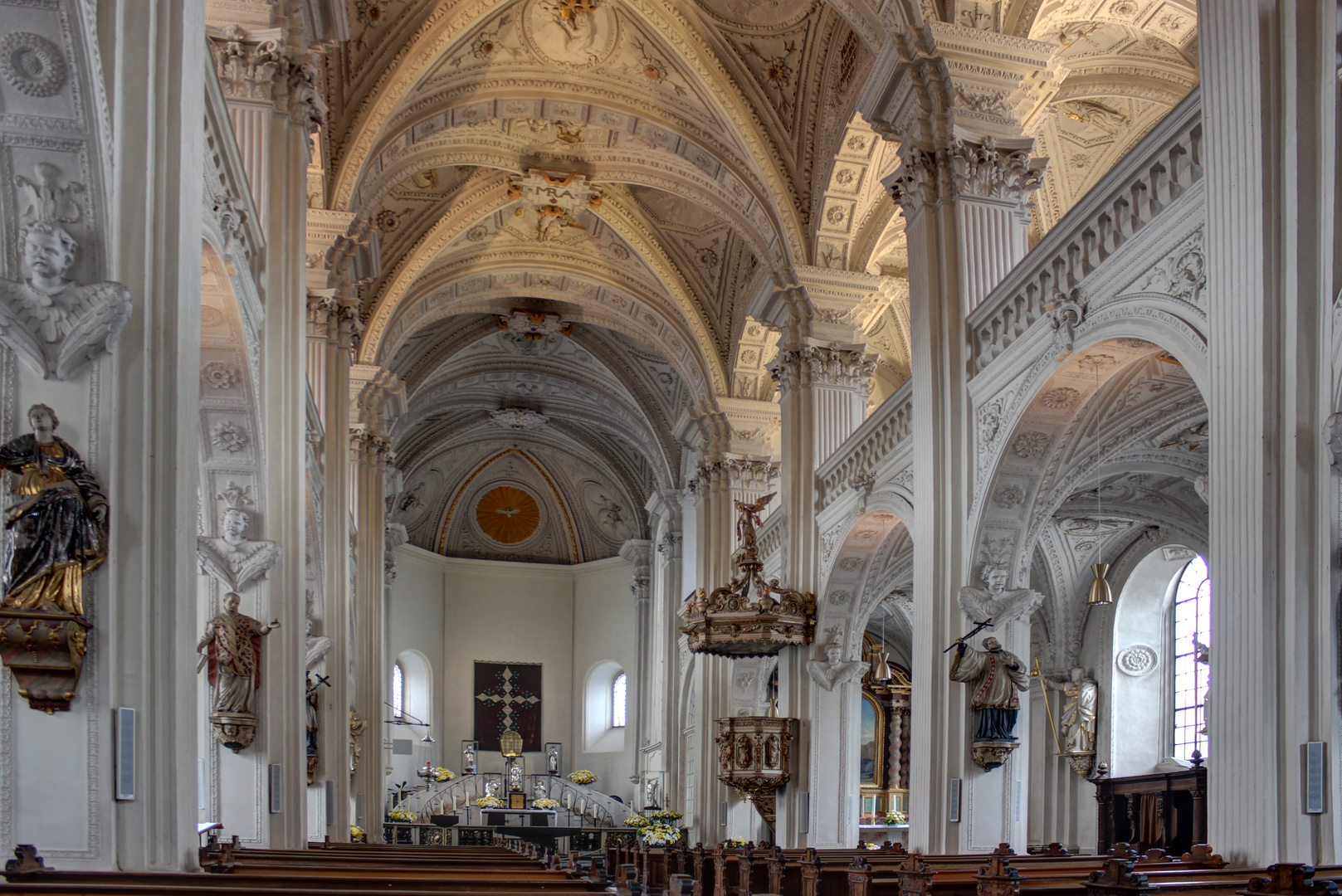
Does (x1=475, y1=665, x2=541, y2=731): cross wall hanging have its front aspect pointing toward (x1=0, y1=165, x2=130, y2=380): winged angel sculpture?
yes

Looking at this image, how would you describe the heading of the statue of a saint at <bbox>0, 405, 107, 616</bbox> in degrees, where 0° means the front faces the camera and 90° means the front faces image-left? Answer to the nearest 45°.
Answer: approximately 0°

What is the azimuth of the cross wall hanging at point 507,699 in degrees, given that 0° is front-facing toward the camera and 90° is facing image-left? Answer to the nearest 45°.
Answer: approximately 0°

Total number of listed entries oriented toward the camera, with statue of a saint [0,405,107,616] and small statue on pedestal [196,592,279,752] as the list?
2
